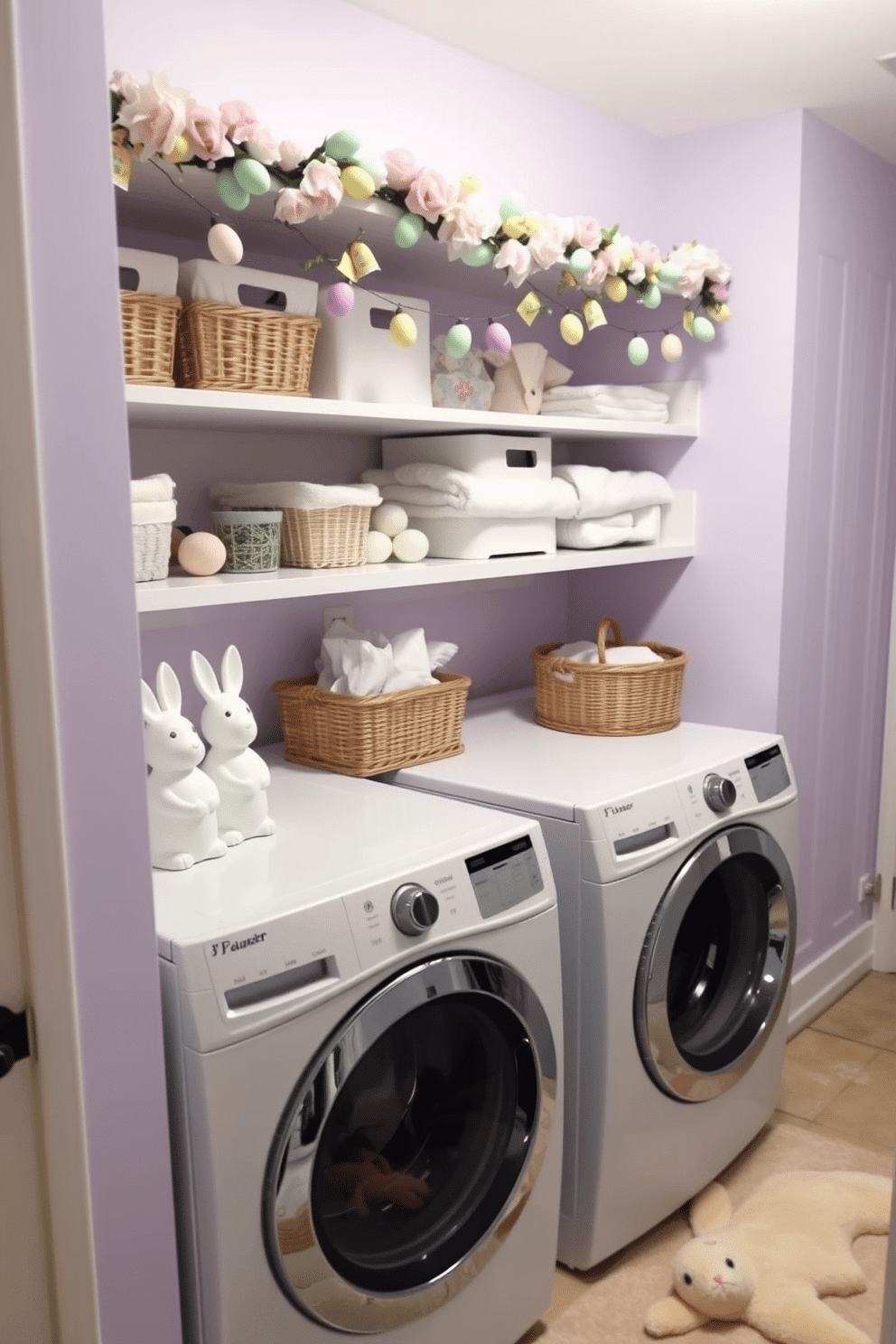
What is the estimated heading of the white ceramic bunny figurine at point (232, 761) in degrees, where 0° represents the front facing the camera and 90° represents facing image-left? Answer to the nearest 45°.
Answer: approximately 315°

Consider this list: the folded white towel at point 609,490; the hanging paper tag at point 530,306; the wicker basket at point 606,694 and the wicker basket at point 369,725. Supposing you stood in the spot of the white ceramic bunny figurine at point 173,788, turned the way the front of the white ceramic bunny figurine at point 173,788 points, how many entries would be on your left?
4

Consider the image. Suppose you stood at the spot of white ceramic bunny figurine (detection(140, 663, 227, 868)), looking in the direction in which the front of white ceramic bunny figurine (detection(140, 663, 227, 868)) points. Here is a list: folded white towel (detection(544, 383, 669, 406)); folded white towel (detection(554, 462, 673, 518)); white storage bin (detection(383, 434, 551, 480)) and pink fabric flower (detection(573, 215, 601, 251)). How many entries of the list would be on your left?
4

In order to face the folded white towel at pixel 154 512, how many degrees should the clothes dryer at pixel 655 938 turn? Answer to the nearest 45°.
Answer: approximately 90° to its right

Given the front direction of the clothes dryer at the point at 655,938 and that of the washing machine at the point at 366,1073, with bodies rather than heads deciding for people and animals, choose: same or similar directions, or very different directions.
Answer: same or similar directions

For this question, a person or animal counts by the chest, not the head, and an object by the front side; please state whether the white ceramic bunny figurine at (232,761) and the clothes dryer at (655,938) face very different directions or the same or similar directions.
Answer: same or similar directions

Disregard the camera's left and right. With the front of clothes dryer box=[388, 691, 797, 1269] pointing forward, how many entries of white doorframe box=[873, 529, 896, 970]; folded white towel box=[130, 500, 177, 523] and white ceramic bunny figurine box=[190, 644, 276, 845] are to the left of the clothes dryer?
1

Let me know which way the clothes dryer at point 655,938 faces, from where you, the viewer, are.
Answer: facing the viewer and to the right of the viewer
